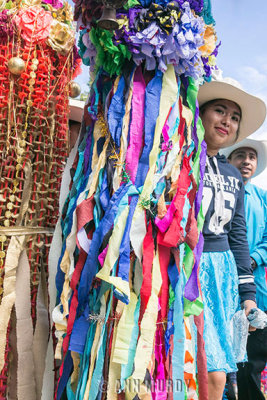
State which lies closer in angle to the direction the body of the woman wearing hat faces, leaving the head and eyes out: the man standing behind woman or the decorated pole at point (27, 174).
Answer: the decorated pole

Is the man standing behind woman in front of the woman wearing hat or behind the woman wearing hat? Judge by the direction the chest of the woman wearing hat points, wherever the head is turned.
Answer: behind

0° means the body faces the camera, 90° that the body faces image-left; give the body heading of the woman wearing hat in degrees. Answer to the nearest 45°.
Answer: approximately 0°

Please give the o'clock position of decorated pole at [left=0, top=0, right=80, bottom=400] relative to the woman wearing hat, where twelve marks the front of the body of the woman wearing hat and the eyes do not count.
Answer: The decorated pole is roughly at 2 o'clock from the woman wearing hat.

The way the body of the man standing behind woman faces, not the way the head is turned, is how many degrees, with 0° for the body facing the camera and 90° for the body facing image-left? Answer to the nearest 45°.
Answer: approximately 0°

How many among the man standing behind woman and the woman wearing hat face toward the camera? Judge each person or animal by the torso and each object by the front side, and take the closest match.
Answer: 2

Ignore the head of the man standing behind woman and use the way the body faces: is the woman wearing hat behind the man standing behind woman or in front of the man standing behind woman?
in front
